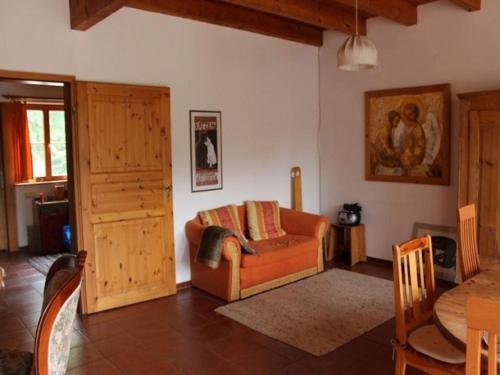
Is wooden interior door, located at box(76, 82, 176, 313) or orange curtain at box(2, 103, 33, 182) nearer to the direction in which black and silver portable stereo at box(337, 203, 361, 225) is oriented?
the wooden interior door

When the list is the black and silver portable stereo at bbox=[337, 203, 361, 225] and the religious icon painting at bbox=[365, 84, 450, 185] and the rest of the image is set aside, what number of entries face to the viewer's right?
0

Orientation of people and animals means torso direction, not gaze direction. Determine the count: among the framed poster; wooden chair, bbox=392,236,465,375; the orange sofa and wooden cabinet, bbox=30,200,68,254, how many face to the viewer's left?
0

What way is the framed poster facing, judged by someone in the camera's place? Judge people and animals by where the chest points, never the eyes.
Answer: facing the viewer and to the right of the viewer

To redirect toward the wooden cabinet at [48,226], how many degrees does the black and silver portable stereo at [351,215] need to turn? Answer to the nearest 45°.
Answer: approximately 45° to its right

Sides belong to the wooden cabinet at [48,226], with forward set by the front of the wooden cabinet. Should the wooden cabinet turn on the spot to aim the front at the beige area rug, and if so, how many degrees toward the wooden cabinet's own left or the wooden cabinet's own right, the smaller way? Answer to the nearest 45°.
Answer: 0° — it already faces it

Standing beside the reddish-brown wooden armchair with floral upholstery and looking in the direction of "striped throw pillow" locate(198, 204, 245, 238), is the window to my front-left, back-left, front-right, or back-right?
front-left

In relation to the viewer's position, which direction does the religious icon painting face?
facing the viewer and to the left of the viewer

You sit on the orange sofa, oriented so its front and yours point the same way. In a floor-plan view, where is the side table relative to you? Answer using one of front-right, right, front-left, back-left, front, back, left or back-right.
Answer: left

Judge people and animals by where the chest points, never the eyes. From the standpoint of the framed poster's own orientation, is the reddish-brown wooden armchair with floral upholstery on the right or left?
on its right

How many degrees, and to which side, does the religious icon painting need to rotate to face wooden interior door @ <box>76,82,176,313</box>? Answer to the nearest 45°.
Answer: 0° — it already faces it

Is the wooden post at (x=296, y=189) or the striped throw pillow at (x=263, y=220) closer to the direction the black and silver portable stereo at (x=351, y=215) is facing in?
the striped throw pillow

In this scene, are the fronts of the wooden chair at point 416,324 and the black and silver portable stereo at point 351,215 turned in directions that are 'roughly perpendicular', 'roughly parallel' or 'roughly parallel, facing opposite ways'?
roughly perpendicular

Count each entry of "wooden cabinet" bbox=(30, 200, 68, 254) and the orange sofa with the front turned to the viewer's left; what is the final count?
0

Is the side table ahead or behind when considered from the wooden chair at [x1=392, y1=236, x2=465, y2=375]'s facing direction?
behind
